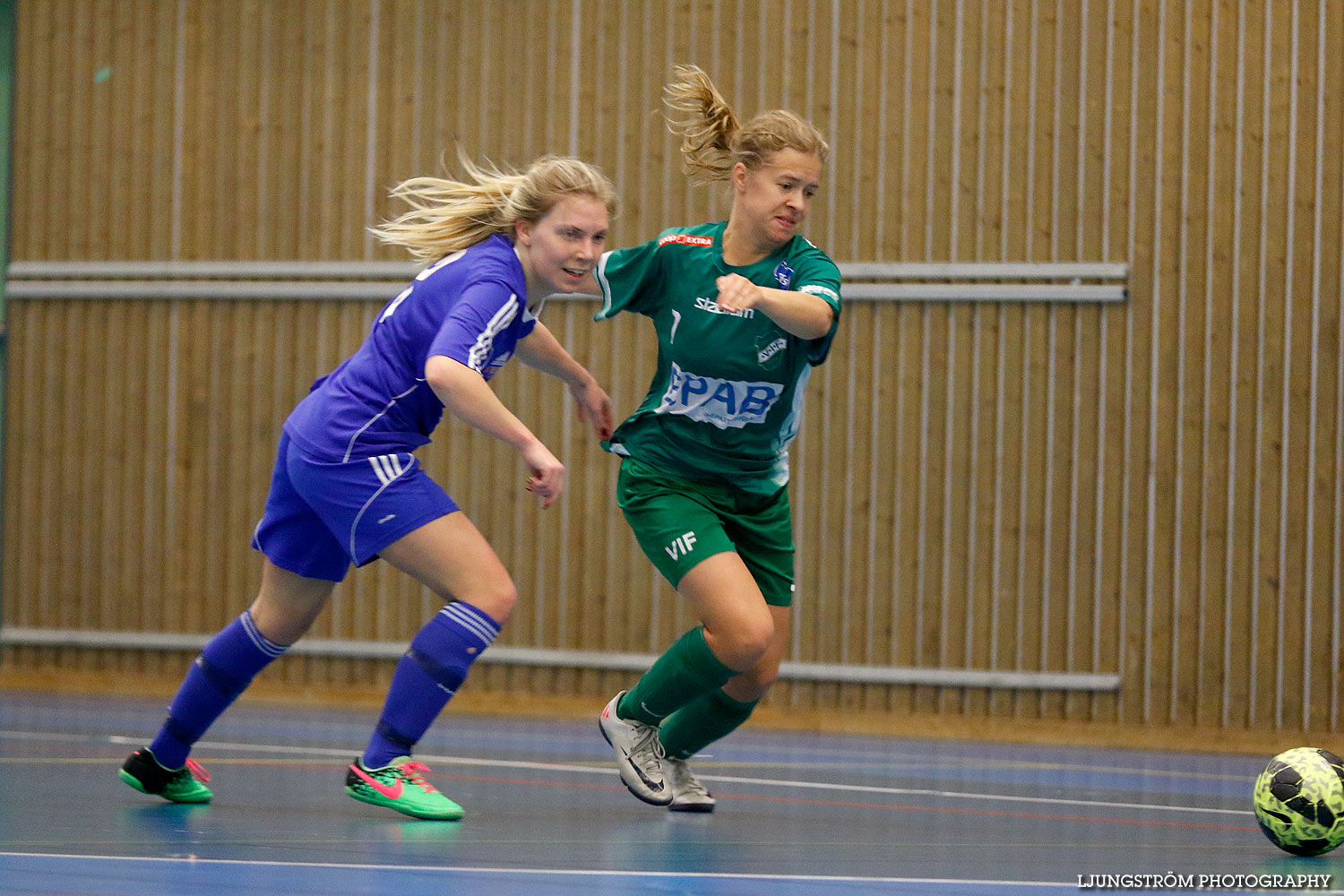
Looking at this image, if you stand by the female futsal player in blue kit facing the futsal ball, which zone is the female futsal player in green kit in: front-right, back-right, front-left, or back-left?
front-left

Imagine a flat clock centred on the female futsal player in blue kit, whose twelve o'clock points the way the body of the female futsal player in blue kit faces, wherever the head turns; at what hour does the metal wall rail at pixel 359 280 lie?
The metal wall rail is roughly at 9 o'clock from the female futsal player in blue kit.

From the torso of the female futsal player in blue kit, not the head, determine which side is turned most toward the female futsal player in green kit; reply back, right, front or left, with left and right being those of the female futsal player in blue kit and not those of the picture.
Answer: front

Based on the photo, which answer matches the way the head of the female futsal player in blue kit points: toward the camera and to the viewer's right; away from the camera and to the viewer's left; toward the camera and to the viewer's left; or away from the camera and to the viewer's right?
toward the camera and to the viewer's right

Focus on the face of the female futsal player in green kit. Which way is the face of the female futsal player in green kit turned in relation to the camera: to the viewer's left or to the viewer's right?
to the viewer's right

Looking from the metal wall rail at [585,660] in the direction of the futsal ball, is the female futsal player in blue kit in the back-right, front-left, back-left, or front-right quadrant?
front-right

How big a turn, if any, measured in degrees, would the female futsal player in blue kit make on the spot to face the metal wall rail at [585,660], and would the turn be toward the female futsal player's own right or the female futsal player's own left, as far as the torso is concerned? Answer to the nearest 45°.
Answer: approximately 90° to the female futsal player's own left

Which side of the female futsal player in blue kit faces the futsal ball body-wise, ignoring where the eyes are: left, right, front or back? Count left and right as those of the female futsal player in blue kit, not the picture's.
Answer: front

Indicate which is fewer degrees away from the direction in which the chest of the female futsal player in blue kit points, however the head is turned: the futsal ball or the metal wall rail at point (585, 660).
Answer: the futsal ball

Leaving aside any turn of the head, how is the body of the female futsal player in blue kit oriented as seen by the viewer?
to the viewer's right
